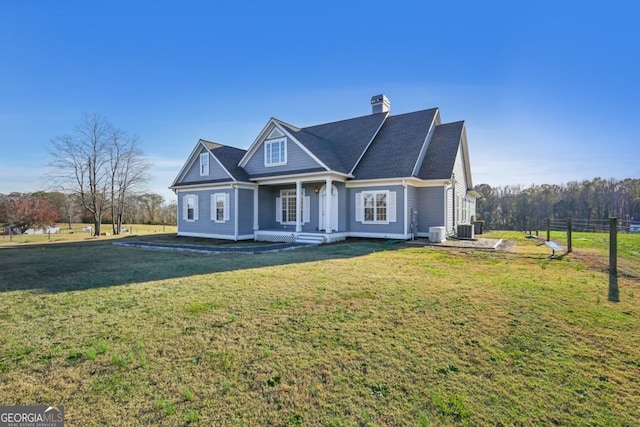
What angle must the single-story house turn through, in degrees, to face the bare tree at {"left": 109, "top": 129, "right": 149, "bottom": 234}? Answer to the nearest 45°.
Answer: approximately 90° to its right

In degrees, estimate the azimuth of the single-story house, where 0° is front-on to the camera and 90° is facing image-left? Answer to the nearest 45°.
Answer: approximately 45°
